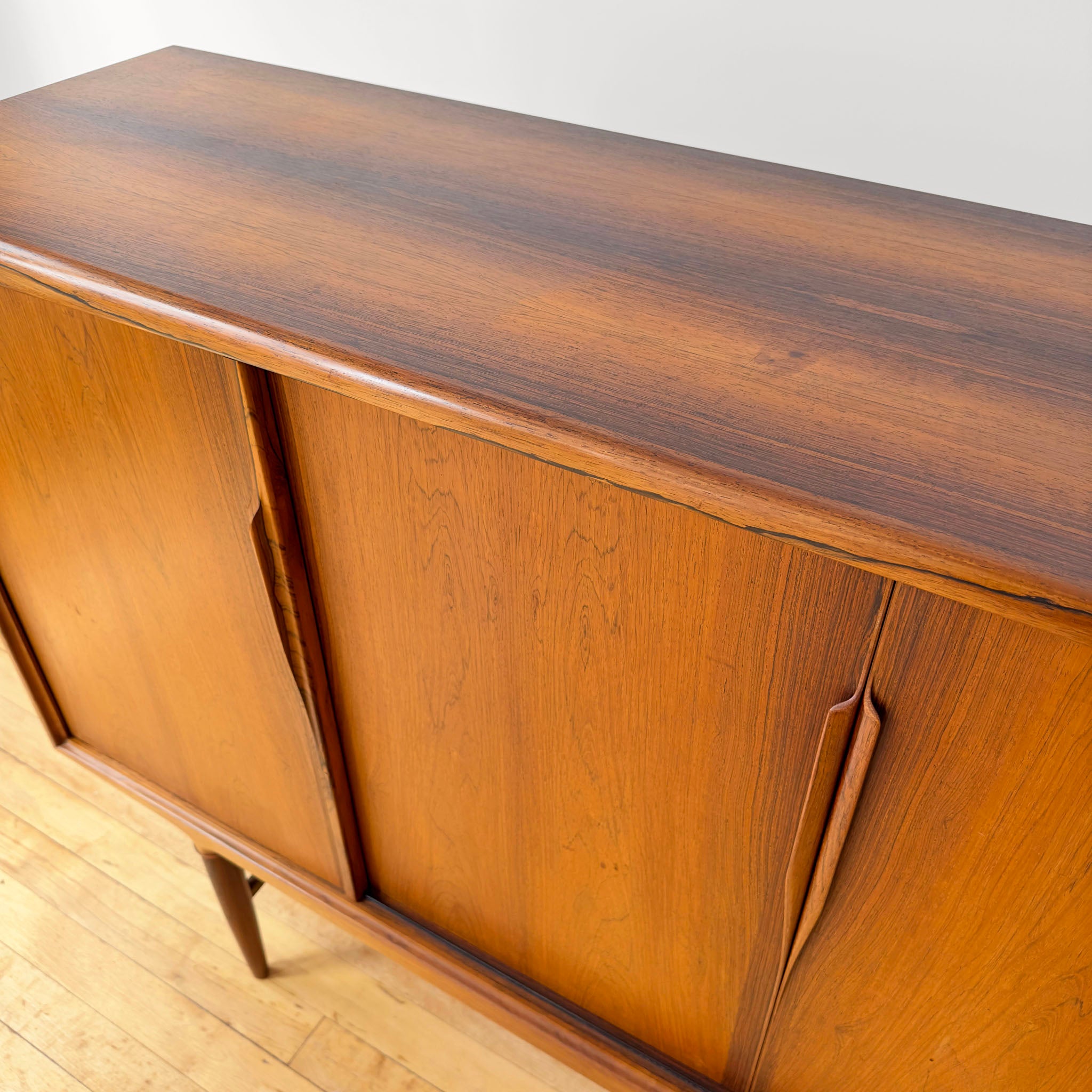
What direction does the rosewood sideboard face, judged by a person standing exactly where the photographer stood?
facing the viewer and to the left of the viewer
